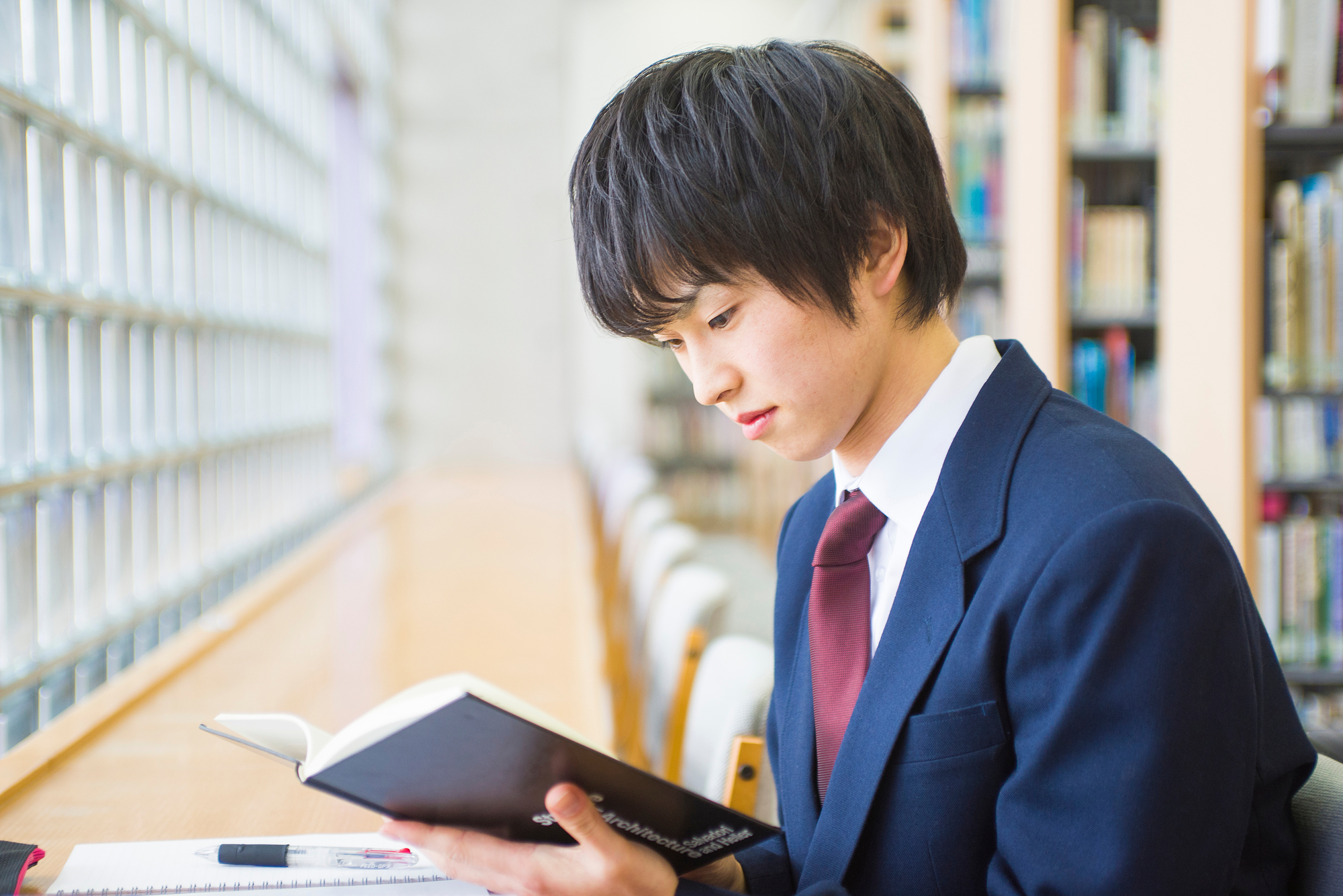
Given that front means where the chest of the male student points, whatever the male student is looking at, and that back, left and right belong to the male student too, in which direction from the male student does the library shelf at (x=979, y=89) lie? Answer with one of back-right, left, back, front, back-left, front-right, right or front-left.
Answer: back-right

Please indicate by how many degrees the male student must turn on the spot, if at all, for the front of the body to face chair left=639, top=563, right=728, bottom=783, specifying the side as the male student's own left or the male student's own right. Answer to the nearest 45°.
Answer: approximately 135° to the male student's own right

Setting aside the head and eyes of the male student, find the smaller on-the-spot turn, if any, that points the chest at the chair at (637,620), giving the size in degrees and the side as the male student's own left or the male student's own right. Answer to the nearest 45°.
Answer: approximately 135° to the male student's own right

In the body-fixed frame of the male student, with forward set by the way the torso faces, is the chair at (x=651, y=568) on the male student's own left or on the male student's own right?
on the male student's own right

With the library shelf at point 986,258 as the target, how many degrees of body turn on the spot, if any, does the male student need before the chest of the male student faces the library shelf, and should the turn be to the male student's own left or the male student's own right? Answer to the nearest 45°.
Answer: approximately 135° to the male student's own right

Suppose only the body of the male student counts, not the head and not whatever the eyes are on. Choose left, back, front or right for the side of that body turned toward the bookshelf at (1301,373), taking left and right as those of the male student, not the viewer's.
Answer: back

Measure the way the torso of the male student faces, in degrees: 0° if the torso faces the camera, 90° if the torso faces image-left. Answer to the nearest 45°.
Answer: approximately 45°
